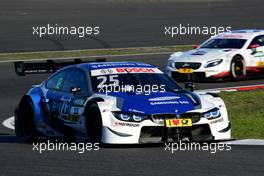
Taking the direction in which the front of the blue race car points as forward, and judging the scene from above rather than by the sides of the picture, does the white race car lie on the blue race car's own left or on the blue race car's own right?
on the blue race car's own left

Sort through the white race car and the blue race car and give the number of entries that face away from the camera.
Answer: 0

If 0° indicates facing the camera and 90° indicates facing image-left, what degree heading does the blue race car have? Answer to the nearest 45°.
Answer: approximately 315°

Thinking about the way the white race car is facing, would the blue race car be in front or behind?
in front
